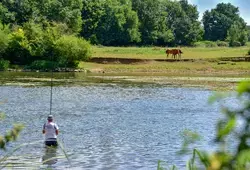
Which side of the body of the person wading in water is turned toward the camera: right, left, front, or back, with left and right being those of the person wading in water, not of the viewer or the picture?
back
